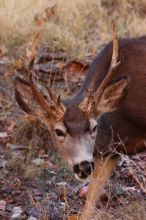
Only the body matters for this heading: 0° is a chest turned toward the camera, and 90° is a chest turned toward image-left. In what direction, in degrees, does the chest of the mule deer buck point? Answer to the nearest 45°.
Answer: approximately 45°

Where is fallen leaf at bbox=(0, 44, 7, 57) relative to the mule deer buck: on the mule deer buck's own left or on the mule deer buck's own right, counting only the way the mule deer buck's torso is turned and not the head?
on the mule deer buck's own right
